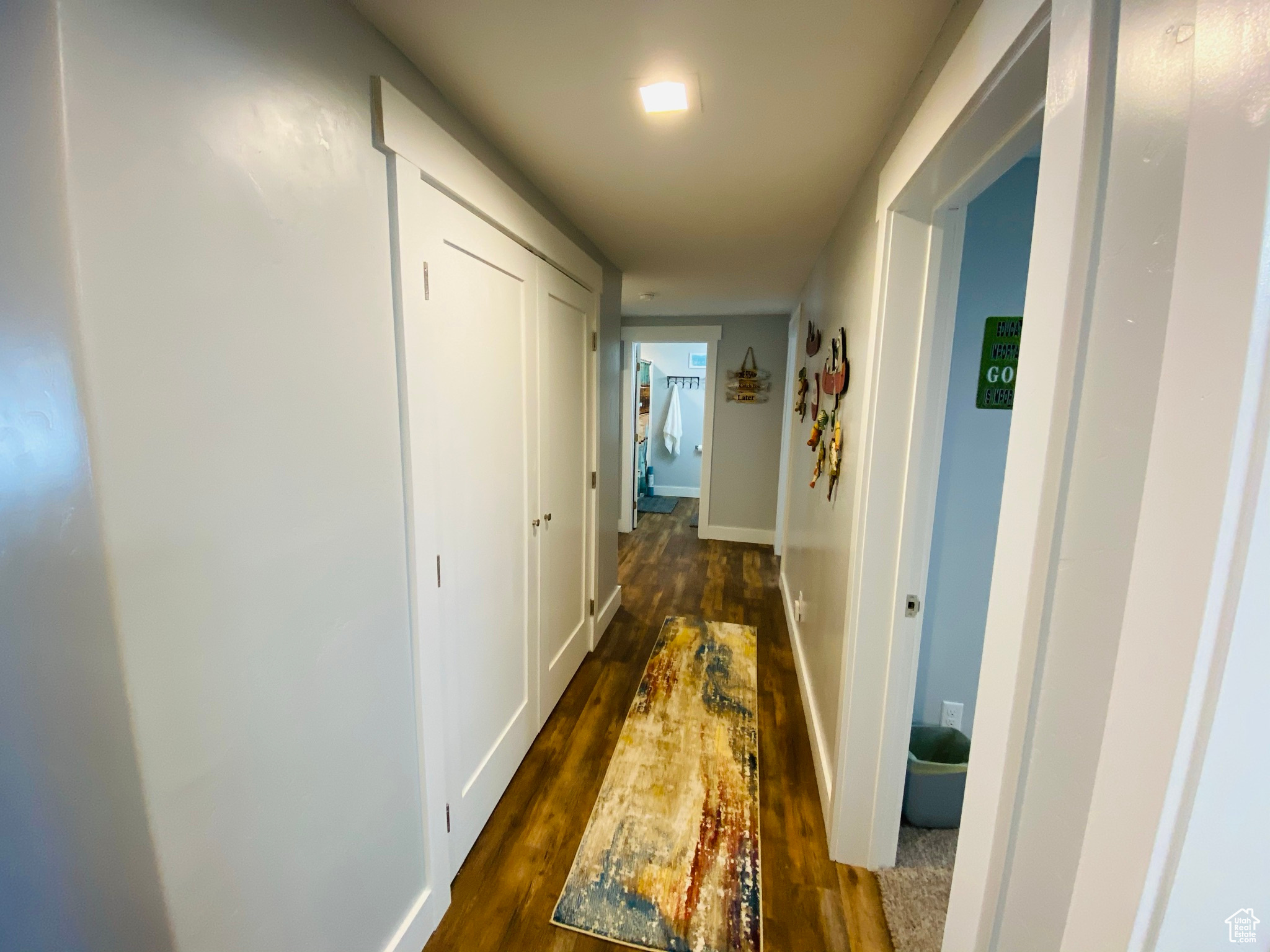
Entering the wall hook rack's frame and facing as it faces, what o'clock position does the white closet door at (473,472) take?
The white closet door is roughly at 12 o'clock from the wall hook rack.

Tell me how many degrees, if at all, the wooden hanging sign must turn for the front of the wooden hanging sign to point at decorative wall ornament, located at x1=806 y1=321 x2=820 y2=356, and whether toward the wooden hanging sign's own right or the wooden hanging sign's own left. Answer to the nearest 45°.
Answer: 0° — it already faces it

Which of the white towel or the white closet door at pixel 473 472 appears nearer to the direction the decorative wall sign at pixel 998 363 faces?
the white closet door
